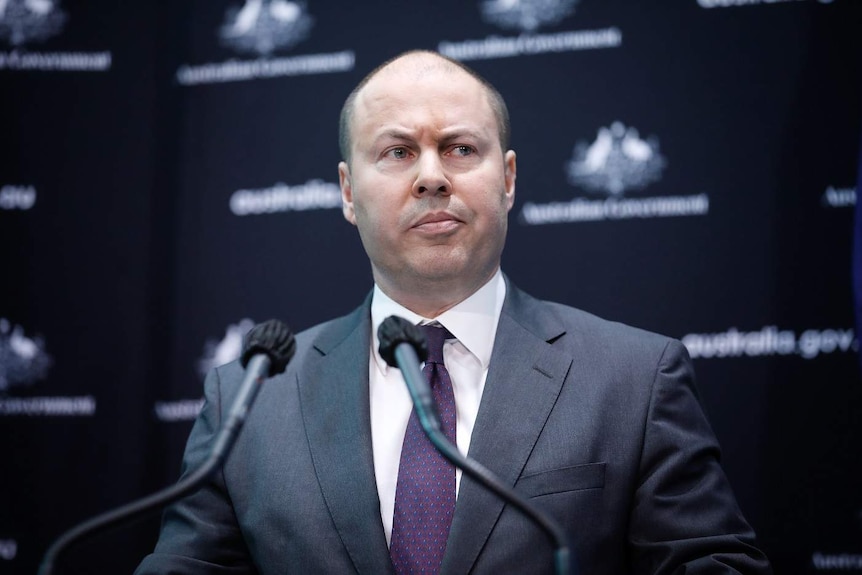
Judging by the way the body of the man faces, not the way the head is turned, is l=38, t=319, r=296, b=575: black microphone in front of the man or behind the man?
in front

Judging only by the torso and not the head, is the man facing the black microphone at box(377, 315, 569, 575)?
yes

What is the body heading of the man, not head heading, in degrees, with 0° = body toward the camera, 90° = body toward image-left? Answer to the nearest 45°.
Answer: approximately 0°
